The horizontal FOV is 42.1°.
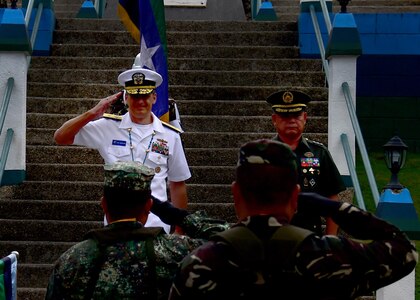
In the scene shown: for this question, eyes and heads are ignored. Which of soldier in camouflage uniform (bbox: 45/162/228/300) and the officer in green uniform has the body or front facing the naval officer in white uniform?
the soldier in camouflage uniform

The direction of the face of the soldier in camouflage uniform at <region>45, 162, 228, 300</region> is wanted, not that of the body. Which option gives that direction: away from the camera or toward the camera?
away from the camera

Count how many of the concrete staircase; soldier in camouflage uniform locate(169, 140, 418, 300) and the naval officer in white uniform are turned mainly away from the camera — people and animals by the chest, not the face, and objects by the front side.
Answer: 1

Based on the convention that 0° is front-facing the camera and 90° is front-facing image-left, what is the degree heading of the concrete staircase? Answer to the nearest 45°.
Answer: approximately 0°

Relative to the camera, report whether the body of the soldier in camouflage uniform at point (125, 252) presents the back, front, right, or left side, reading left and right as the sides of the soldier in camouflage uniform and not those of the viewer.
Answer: back

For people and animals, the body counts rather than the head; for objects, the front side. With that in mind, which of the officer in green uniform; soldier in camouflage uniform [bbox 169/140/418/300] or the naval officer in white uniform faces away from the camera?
the soldier in camouflage uniform

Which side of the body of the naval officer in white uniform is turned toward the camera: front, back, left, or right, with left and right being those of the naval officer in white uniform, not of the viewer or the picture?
front

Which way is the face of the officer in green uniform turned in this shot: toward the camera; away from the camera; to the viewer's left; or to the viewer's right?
toward the camera

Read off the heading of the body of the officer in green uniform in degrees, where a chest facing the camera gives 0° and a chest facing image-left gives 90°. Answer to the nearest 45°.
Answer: approximately 0°

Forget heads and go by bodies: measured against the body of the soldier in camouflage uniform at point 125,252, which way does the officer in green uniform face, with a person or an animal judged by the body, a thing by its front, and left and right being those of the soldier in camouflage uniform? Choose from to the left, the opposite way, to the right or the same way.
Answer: the opposite way

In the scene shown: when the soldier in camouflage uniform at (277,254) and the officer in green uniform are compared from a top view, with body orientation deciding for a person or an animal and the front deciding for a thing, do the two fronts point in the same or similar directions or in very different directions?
very different directions

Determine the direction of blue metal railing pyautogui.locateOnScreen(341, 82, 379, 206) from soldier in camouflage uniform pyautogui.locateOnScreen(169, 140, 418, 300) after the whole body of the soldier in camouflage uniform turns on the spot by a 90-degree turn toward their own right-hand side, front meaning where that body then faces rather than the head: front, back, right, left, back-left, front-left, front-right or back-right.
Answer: left

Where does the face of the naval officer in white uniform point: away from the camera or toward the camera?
toward the camera

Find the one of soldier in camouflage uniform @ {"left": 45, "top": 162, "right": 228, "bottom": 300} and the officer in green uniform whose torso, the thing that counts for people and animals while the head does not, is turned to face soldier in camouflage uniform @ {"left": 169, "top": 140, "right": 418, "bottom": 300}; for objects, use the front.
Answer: the officer in green uniform

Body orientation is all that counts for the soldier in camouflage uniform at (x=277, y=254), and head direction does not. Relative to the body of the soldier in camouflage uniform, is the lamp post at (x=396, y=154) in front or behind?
in front

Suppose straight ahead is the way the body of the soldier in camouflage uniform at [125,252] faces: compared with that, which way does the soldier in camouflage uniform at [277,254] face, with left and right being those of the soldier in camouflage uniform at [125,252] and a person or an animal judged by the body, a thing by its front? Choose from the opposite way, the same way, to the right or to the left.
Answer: the same way
